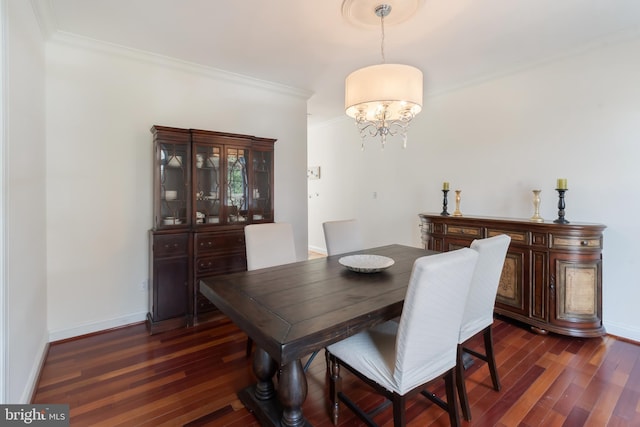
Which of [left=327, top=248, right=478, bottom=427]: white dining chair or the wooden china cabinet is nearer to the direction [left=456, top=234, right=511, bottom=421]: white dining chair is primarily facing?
the wooden china cabinet

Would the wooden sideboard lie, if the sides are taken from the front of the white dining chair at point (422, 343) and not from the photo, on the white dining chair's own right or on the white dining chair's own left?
on the white dining chair's own right

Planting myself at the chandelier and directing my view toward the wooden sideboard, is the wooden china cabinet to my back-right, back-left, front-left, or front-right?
back-left

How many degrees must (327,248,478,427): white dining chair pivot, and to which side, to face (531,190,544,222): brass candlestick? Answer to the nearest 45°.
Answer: approximately 90° to its right

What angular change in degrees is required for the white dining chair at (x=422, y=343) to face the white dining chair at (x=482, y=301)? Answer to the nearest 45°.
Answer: approximately 90° to its right

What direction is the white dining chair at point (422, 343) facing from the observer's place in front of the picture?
facing away from the viewer and to the left of the viewer

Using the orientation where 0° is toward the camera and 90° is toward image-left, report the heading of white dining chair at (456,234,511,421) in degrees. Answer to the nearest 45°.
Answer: approximately 135°

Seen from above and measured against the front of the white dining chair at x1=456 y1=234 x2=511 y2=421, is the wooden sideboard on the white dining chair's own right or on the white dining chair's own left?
on the white dining chair's own right
